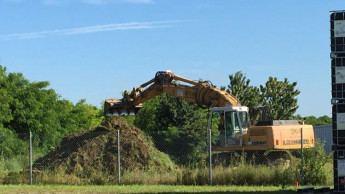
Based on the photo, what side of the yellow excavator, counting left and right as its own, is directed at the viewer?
left

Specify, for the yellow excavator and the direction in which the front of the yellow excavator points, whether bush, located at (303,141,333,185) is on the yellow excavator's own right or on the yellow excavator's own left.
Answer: on the yellow excavator's own left

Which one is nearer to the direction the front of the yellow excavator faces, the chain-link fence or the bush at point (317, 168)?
the chain-link fence

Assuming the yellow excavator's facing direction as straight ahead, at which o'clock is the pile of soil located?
The pile of soil is roughly at 11 o'clock from the yellow excavator.
